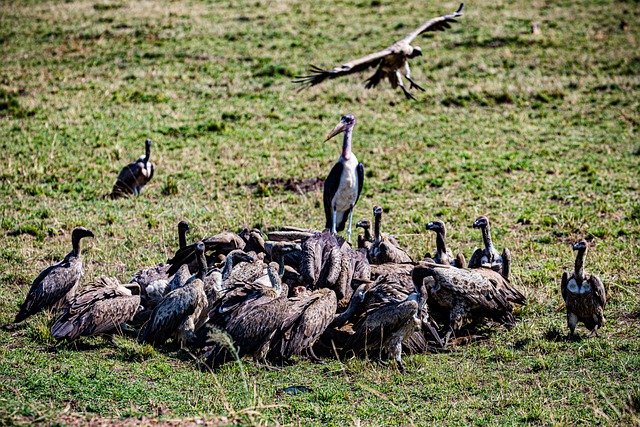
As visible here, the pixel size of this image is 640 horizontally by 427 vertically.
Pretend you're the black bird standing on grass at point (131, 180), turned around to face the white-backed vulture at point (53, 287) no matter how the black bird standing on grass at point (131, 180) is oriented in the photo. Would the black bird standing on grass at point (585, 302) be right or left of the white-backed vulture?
left

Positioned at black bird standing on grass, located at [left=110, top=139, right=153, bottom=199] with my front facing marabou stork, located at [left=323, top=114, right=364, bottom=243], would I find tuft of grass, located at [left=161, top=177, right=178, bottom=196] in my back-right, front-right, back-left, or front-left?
front-left

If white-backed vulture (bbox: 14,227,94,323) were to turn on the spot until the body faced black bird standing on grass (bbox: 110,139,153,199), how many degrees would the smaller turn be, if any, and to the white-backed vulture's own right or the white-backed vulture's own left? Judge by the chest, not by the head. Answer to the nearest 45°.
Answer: approximately 90° to the white-backed vulture's own left

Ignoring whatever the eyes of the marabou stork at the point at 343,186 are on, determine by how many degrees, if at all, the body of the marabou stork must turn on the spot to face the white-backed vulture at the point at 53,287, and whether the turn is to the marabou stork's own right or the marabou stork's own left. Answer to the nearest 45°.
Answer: approximately 45° to the marabou stork's own right

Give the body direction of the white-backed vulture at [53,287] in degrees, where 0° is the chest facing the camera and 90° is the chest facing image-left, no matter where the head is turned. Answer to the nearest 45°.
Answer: approximately 270°

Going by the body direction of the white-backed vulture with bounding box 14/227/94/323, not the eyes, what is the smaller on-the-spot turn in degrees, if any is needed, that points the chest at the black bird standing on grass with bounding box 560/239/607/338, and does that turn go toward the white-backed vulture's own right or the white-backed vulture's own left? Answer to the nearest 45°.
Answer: approximately 45° to the white-backed vulture's own right

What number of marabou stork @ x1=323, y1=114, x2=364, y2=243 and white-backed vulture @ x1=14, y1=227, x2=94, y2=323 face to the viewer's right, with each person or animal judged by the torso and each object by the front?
1

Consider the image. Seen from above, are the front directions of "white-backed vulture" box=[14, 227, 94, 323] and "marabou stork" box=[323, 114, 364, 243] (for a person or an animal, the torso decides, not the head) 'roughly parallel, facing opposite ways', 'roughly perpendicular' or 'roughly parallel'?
roughly perpendicular

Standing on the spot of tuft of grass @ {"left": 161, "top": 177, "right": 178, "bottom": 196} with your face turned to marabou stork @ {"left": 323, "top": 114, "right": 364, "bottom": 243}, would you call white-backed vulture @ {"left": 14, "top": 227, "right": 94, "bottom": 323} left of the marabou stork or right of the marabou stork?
right

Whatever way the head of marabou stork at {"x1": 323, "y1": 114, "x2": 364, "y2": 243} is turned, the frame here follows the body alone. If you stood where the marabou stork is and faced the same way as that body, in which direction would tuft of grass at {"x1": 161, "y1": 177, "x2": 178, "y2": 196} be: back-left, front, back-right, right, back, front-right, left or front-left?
back-right

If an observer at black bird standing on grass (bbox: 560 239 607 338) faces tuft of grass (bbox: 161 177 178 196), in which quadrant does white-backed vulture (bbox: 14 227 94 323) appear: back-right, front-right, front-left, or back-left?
front-left

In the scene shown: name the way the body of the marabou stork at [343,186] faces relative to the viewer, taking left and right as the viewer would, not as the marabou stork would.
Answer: facing the viewer
